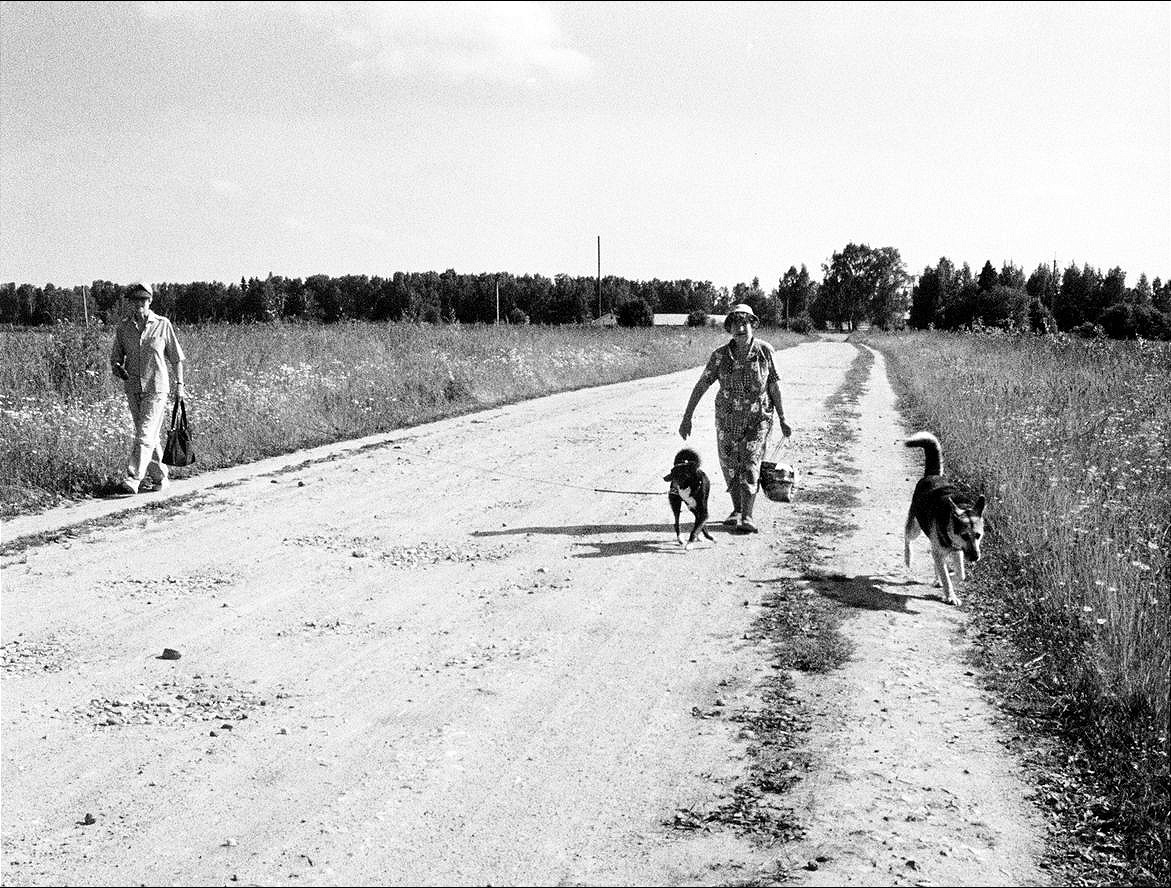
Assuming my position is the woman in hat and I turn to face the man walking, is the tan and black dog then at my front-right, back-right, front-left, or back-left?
back-left

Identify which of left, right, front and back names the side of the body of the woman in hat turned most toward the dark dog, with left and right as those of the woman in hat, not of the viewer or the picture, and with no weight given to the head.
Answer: front

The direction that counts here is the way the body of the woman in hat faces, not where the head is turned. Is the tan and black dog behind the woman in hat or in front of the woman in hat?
in front

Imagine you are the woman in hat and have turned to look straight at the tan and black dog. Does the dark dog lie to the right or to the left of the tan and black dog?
right

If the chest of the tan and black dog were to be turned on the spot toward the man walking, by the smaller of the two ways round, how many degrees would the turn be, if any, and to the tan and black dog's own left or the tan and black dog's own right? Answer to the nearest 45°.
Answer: approximately 135° to the tan and black dog's own right

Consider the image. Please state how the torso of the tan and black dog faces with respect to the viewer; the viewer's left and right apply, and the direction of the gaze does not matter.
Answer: facing the viewer and to the right of the viewer

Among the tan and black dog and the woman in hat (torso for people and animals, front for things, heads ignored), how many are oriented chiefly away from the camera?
0

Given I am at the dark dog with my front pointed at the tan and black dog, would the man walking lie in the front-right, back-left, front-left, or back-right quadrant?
back-right

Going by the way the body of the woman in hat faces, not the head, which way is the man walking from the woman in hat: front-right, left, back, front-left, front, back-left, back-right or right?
right

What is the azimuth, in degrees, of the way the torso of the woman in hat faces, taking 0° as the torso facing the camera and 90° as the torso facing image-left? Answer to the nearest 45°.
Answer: approximately 0°
